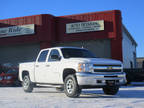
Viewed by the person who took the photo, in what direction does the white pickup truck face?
facing the viewer and to the right of the viewer

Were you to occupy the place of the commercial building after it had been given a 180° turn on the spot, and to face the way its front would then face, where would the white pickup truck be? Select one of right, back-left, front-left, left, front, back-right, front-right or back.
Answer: back-right

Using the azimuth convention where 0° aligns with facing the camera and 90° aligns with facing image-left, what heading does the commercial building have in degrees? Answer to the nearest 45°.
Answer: approximately 45°
